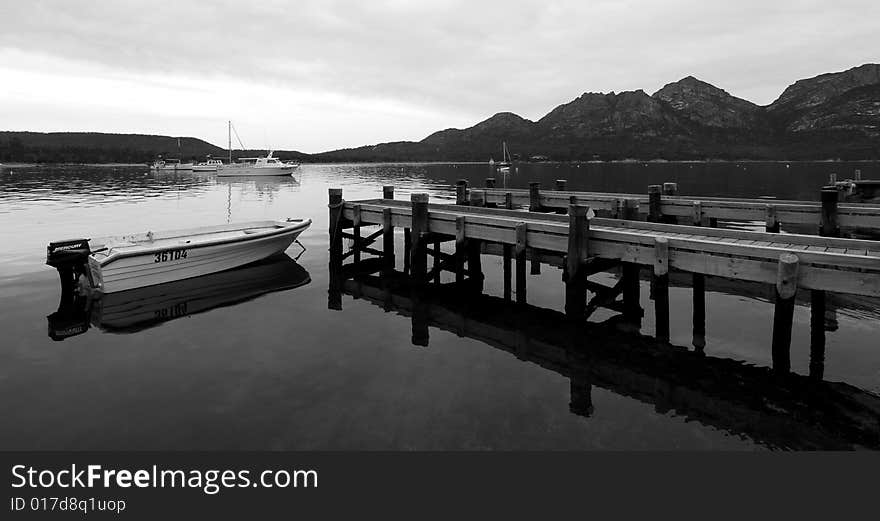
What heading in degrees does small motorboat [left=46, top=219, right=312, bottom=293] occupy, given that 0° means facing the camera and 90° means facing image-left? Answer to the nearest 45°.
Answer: approximately 225°

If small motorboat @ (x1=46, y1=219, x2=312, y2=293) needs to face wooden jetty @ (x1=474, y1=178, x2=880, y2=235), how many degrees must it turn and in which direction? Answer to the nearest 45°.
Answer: approximately 45° to its right
